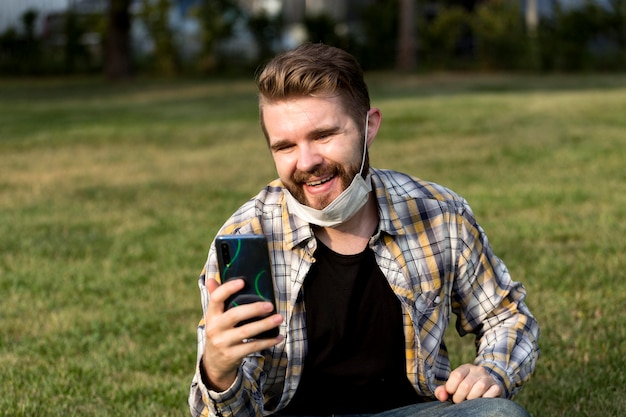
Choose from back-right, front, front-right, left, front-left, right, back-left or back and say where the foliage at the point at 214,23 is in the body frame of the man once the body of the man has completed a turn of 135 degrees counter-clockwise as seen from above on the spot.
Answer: front-left

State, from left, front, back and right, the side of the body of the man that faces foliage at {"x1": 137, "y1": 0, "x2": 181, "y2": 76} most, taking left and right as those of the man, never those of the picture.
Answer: back

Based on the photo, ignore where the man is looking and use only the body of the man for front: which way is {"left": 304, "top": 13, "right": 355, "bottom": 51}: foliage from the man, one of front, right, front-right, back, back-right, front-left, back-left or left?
back

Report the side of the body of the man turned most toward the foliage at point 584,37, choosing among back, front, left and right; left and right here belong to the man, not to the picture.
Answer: back

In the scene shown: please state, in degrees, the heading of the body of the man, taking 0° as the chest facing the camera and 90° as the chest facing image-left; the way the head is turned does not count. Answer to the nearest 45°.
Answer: approximately 0°

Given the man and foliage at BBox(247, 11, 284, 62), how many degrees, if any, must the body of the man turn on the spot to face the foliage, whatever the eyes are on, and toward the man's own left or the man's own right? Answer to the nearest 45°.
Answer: approximately 180°

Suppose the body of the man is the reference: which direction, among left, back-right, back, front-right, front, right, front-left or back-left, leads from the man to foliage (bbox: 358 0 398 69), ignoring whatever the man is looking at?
back

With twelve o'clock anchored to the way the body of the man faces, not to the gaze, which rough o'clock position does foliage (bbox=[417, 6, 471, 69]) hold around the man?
The foliage is roughly at 6 o'clock from the man.
